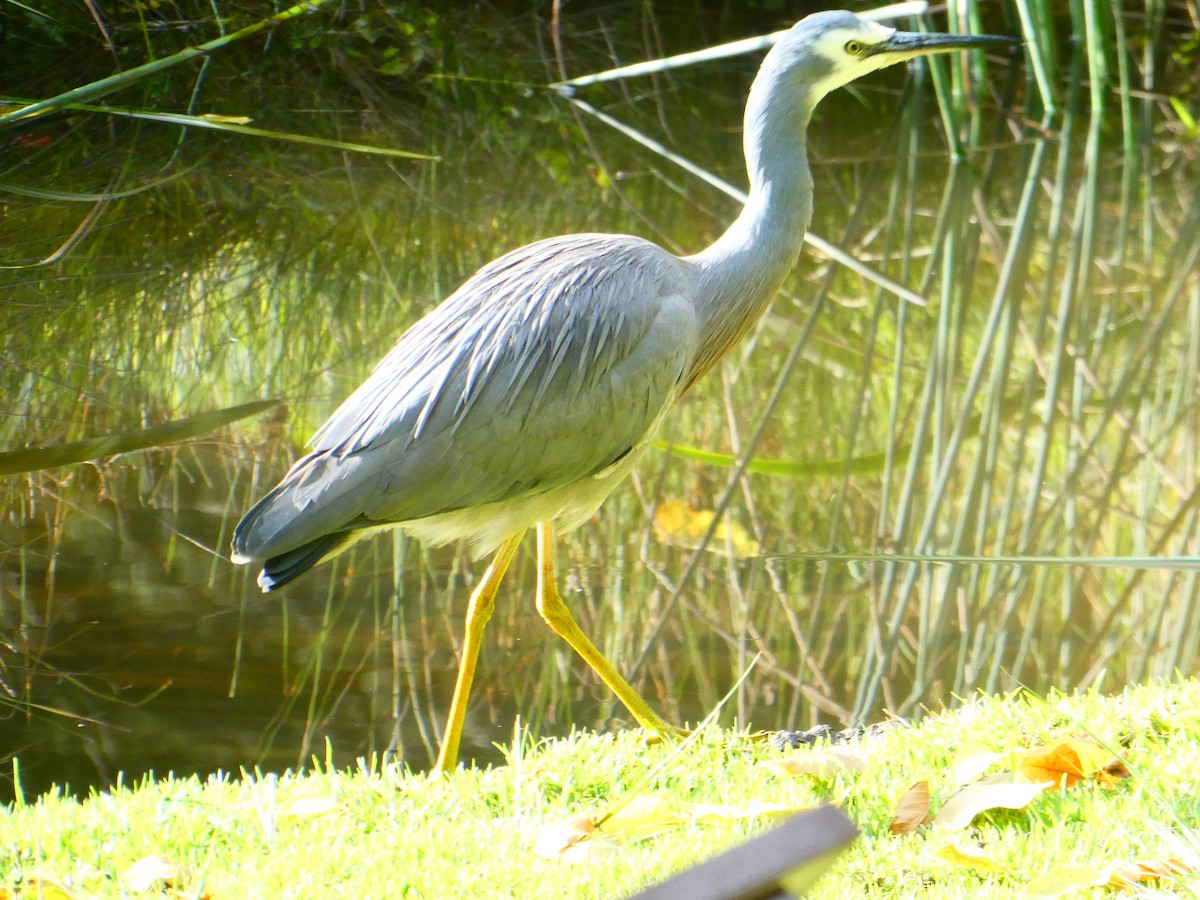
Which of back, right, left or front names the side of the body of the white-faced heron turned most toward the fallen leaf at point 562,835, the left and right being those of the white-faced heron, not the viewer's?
right

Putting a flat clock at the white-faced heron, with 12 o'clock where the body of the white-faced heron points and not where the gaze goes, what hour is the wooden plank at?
The wooden plank is roughly at 3 o'clock from the white-faced heron.

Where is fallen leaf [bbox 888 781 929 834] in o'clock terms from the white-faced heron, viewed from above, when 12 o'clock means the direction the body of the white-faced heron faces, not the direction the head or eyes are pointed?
The fallen leaf is roughly at 2 o'clock from the white-faced heron.

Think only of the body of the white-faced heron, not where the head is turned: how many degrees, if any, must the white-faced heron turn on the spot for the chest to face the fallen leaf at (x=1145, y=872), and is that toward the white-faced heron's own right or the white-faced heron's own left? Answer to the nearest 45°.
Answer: approximately 45° to the white-faced heron's own right

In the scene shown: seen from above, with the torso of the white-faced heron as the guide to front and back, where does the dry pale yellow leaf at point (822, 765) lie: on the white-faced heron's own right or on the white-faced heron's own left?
on the white-faced heron's own right

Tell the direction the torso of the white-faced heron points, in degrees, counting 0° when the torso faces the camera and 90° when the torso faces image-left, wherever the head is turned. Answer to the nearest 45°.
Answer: approximately 270°

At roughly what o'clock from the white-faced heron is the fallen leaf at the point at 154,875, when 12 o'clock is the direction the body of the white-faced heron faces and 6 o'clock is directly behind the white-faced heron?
The fallen leaf is roughly at 4 o'clock from the white-faced heron.

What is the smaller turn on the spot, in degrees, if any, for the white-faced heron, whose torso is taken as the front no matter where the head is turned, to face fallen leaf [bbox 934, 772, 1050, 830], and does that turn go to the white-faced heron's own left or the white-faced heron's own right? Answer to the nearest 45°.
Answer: approximately 45° to the white-faced heron's own right
